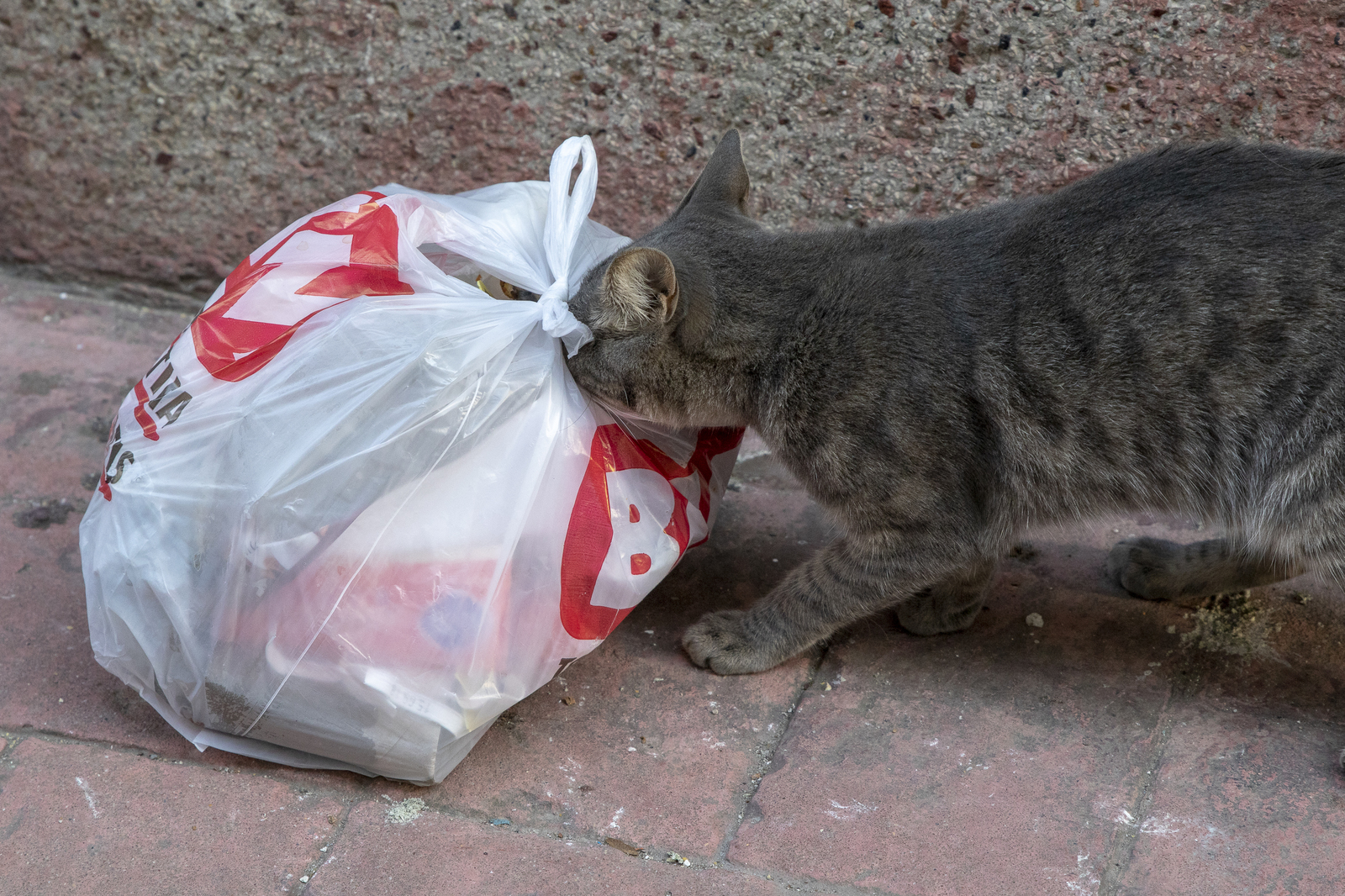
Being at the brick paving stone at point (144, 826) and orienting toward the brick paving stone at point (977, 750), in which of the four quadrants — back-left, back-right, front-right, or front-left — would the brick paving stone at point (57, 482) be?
back-left

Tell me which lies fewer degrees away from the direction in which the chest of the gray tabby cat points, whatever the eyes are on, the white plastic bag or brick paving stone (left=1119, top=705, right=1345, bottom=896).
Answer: the white plastic bag

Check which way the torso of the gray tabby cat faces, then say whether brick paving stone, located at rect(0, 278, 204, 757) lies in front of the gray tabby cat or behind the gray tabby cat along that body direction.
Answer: in front

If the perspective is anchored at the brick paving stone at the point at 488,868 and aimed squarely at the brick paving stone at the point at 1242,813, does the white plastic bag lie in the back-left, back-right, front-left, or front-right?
back-left

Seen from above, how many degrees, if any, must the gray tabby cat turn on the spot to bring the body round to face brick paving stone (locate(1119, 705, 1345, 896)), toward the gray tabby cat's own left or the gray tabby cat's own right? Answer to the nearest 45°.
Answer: approximately 135° to the gray tabby cat's own left

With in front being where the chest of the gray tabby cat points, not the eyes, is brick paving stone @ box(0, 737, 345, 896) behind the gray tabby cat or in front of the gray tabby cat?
in front

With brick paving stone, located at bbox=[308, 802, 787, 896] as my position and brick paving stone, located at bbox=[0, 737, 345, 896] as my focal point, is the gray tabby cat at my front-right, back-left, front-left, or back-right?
back-right

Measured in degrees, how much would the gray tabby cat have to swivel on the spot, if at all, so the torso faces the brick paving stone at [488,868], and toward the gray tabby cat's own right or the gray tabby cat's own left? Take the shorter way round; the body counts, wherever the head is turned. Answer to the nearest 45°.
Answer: approximately 45° to the gray tabby cat's own left

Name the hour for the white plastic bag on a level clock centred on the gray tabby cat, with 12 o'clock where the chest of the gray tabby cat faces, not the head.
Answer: The white plastic bag is roughly at 11 o'clock from the gray tabby cat.

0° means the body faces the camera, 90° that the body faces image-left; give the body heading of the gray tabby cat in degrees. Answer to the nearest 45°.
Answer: approximately 90°
